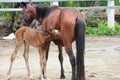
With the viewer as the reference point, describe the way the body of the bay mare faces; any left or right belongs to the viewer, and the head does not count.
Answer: facing away from the viewer and to the left of the viewer
